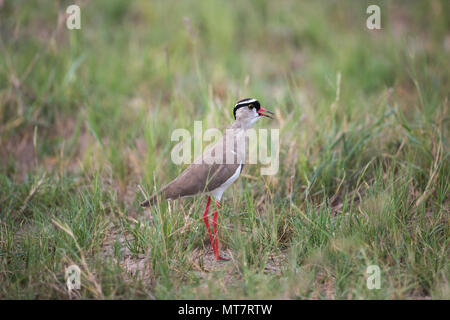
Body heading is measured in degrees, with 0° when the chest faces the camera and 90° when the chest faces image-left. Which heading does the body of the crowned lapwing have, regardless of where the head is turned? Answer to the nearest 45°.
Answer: approximately 270°
